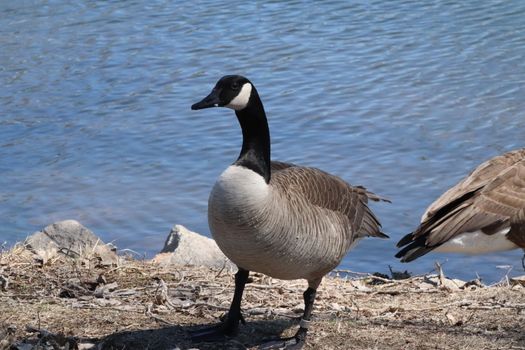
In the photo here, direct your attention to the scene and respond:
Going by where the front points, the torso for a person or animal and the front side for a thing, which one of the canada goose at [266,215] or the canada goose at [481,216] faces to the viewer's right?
the canada goose at [481,216]

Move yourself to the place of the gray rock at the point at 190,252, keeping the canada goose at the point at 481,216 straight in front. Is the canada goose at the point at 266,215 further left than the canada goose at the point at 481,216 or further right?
right

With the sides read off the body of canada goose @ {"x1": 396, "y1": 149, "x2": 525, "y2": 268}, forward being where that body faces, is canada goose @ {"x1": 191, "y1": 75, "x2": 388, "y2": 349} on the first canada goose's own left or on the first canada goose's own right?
on the first canada goose's own right

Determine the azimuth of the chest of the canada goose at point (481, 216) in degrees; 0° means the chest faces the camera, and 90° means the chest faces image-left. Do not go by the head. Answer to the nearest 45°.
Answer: approximately 270°

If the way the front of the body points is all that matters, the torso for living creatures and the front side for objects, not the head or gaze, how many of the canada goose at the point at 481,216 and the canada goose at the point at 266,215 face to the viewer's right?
1

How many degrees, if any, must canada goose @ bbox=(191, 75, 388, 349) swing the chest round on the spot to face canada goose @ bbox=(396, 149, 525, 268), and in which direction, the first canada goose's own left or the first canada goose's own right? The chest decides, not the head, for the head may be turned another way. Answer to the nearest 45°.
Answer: approximately 180°

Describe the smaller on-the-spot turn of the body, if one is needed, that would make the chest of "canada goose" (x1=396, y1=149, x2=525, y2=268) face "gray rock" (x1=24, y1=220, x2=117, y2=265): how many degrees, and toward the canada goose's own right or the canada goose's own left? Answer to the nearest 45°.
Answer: approximately 180°

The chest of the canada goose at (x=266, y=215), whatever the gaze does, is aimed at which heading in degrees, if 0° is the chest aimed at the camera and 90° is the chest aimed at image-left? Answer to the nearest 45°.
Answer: approximately 45°

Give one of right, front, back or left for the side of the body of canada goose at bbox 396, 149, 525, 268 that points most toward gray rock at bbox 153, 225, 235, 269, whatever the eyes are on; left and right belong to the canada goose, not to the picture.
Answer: back
